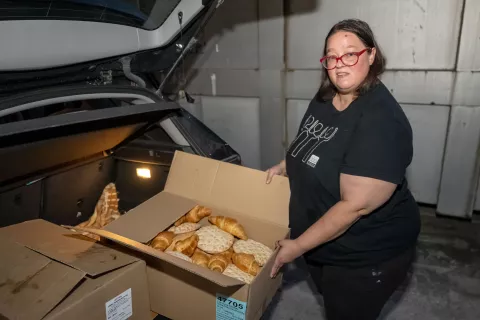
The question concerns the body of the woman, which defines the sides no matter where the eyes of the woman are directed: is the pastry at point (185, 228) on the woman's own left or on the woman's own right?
on the woman's own right

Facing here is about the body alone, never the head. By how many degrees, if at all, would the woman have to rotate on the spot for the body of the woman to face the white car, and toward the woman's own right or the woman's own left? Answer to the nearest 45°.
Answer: approximately 45° to the woman's own right

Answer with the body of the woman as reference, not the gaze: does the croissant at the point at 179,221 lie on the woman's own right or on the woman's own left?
on the woman's own right

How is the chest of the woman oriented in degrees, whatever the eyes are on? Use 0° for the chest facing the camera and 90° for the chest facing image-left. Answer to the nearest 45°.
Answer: approximately 45°

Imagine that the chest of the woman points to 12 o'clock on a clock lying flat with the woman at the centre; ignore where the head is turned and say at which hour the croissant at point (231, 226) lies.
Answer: The croissant is roughly at 2 o'clock from the woman.

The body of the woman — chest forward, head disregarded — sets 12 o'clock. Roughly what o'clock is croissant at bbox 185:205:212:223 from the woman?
The croissant is roughly at 2 o'clock from the woman.

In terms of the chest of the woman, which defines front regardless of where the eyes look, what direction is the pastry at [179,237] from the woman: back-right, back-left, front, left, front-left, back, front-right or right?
front-right
